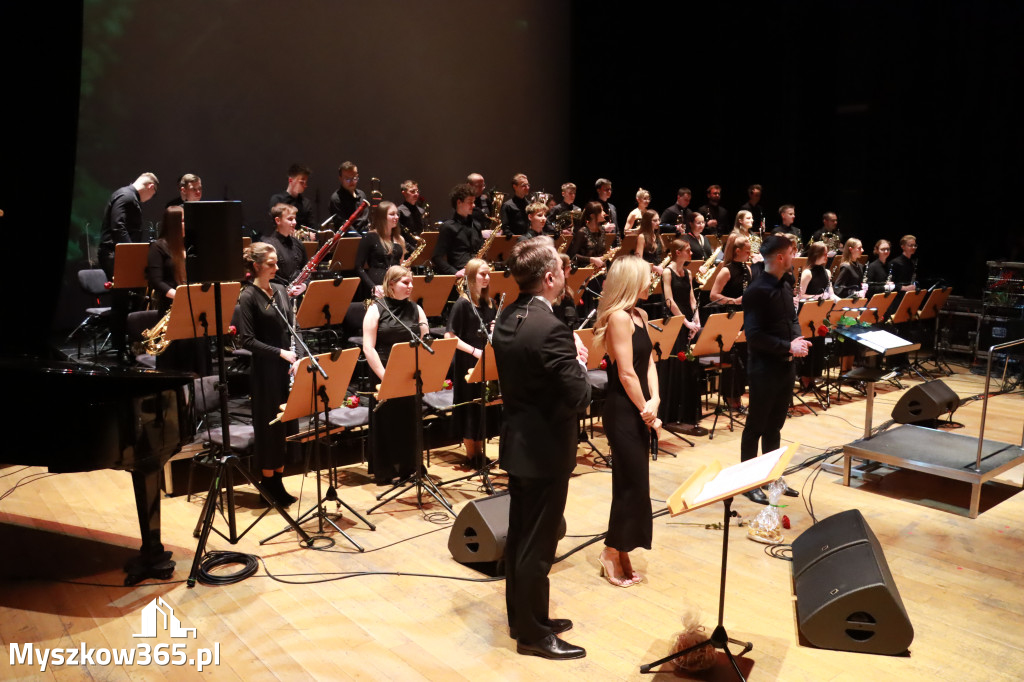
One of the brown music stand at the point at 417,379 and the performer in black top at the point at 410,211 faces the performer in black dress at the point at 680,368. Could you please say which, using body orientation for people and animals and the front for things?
the performer in black top

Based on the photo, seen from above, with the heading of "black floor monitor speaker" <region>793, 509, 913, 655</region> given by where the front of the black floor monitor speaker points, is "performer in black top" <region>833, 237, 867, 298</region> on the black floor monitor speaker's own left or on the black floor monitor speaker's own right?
on the black floor monitor speaker's own right

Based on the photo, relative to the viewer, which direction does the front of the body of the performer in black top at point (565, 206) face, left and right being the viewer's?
facing the viewer and to the right of the viewer

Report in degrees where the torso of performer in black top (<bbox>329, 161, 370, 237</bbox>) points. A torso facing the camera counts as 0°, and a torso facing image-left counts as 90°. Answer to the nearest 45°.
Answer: approximately 315°

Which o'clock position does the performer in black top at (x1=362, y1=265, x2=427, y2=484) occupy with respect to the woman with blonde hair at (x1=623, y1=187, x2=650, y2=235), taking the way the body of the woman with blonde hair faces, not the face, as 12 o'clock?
The performer in black top is roughly at 2 o'clock from the woman with blonde hair.

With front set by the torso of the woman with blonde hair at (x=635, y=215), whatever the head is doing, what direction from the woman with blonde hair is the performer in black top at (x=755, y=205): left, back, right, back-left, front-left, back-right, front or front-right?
left

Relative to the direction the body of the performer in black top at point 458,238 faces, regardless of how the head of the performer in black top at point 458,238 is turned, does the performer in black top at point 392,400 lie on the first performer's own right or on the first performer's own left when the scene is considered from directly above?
on the first performer's own right

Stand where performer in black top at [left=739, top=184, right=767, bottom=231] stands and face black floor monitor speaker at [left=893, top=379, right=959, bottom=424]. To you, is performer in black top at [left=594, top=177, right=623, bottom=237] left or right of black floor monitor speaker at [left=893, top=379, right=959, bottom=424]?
right

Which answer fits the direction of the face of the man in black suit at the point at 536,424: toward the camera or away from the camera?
away from the camera

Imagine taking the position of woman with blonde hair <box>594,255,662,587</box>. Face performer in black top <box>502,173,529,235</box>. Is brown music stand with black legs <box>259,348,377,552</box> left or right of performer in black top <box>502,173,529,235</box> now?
left

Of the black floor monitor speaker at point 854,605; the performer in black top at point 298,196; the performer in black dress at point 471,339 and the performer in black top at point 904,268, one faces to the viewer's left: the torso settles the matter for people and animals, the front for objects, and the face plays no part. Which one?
the black floor monitor speaker

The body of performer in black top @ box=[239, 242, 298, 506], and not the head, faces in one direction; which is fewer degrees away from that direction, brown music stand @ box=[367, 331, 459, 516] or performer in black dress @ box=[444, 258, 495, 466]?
the brown music stand
